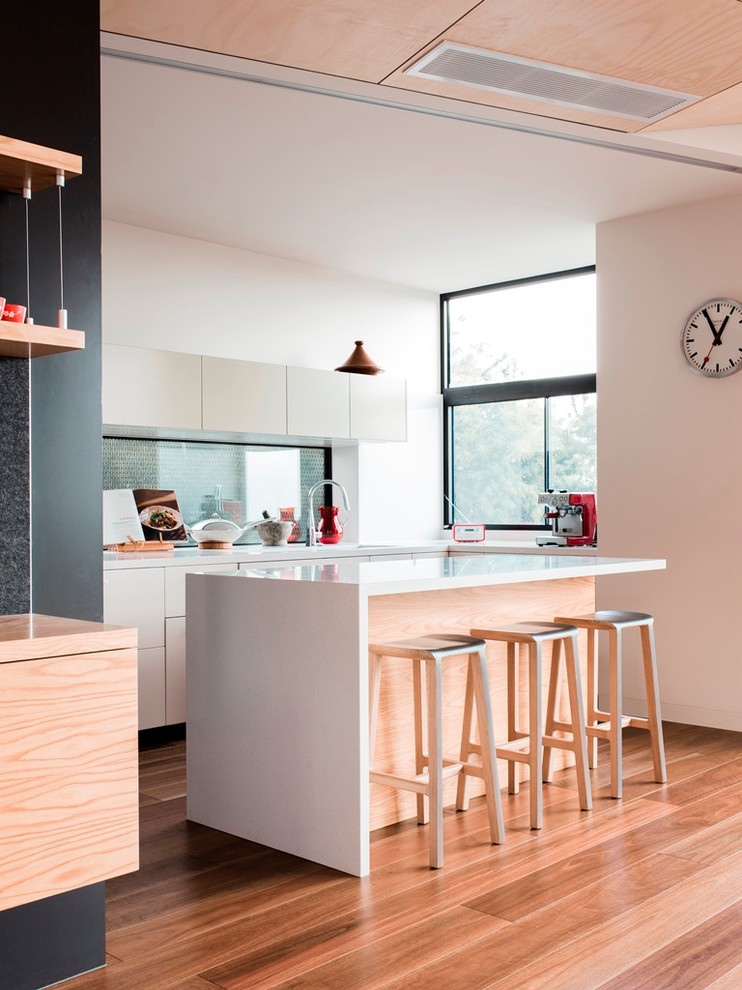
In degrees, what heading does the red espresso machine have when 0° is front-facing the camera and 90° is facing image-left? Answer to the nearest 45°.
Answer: approximately 45°

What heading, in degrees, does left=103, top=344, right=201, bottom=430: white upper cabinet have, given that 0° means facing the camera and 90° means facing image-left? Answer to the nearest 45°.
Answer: approximately 315°
